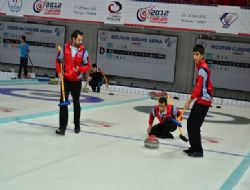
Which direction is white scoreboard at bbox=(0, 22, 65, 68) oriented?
toward the camera

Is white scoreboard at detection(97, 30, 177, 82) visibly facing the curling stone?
yes

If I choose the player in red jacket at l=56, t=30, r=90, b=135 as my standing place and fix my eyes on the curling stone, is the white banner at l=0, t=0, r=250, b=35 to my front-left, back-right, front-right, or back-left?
back-left

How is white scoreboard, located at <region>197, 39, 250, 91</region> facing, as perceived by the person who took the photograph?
facing the viewer

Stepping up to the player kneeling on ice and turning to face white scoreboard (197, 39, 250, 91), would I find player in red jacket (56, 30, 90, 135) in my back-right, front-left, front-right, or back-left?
back-left

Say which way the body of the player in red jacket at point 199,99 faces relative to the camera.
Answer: to the viewer's left

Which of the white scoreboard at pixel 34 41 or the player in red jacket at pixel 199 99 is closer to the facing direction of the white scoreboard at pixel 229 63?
the player in red jacket

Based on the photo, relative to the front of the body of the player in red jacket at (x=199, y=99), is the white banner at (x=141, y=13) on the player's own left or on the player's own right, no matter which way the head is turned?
on the player's own right
